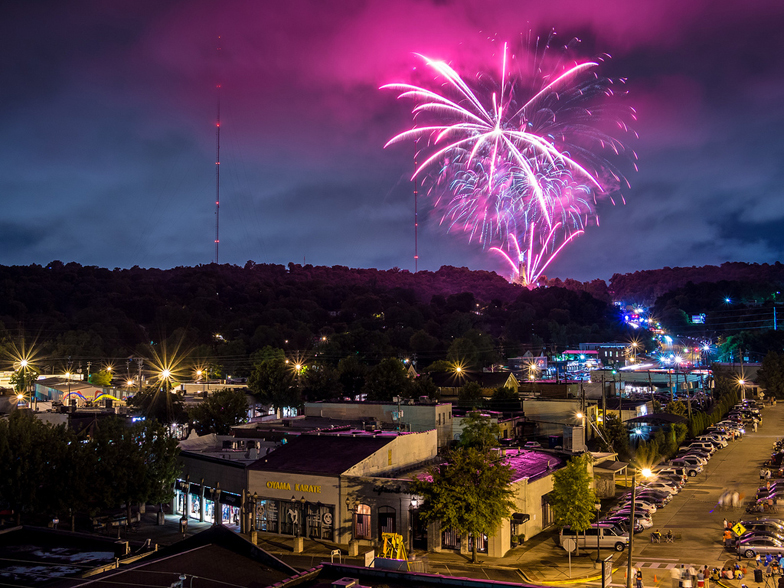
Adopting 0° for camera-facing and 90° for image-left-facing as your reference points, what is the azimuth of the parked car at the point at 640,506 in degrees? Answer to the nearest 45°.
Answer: approximately 90°

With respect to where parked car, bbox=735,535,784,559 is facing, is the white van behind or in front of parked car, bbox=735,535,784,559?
behind

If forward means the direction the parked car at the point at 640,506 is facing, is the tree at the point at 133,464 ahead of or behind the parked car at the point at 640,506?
ahead

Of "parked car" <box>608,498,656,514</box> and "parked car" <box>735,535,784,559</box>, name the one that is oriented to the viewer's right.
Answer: "parked car" <box>735,535,784,559</box>

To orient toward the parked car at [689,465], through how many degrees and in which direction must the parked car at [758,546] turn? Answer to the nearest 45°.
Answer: approximately 90° to its left

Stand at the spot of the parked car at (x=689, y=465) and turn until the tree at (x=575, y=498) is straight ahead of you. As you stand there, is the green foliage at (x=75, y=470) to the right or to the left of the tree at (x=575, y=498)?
right

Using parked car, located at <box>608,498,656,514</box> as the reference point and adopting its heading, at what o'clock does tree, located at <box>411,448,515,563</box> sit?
The tree is roughly at 10 o'clock from the parked car.

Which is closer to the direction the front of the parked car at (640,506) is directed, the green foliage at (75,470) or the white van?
the green foliage

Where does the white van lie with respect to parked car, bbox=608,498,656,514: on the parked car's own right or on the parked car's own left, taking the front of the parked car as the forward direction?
on the parked car's own left

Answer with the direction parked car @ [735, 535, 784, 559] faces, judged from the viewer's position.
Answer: facing to the right of the viewer

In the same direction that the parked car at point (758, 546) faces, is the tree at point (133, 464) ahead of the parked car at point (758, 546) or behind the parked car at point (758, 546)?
behind

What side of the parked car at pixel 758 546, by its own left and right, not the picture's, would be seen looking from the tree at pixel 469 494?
back

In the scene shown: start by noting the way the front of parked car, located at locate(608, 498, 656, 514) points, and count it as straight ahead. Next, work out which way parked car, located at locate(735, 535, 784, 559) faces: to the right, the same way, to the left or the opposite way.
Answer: the opposite way

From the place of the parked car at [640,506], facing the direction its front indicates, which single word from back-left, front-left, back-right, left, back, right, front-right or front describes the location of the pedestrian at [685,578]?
left

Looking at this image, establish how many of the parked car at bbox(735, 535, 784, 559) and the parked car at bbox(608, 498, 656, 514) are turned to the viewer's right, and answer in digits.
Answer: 1

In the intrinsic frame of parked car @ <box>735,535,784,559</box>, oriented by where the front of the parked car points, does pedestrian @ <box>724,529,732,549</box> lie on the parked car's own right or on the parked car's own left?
on the parked car's own left
